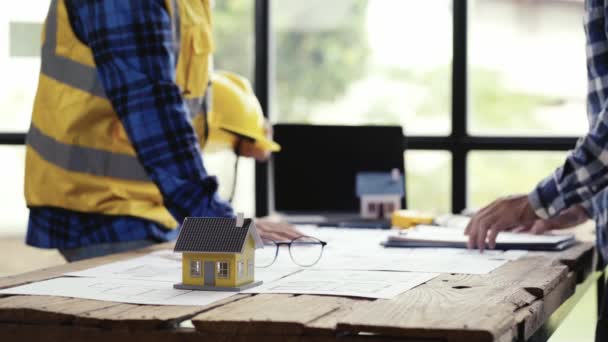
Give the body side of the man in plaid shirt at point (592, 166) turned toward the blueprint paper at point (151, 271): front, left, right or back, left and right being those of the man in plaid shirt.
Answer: front

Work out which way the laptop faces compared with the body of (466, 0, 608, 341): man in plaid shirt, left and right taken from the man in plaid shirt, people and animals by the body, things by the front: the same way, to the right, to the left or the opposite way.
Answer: to the left

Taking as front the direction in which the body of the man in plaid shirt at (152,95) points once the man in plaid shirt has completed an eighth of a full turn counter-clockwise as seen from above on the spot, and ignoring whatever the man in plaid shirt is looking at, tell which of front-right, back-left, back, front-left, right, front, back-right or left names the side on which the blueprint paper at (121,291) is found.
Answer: back-right

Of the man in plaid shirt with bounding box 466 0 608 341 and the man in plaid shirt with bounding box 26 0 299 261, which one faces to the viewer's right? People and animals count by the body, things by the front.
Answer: the man in plaid shirt with bounding box 26 0 299 261

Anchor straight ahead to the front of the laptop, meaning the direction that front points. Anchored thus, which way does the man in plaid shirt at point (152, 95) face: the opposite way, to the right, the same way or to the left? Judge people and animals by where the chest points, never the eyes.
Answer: to the left

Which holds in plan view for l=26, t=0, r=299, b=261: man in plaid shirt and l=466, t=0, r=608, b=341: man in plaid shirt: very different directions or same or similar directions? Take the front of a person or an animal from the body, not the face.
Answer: very different directions

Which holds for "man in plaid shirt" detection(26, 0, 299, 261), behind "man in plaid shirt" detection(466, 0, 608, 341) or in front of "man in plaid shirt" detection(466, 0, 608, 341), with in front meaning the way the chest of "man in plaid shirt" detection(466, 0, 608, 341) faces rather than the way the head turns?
in front

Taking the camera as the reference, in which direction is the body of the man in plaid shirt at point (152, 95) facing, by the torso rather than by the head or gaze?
to the viewer's right

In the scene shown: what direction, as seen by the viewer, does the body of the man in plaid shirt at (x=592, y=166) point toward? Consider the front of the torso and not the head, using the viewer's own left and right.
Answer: facing to the left of the viewer

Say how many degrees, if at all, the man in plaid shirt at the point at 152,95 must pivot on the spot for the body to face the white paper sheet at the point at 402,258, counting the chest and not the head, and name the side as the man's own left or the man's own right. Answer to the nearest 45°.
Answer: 0° — they already face it

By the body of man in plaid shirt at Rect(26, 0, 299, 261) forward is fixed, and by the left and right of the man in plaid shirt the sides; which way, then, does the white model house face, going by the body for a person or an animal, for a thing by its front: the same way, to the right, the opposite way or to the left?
to the right
